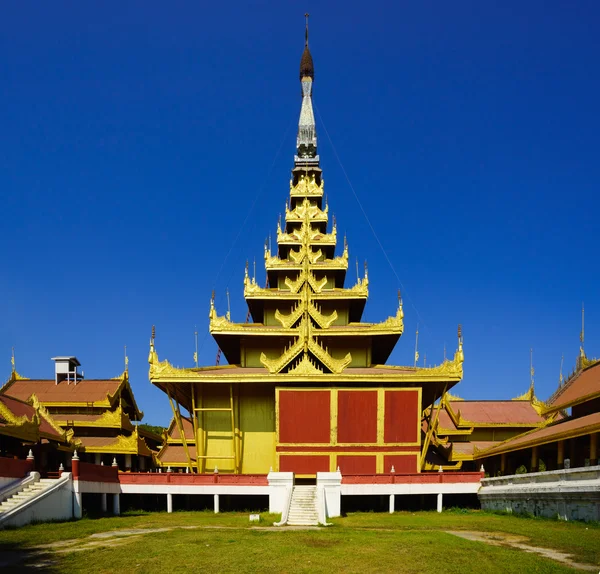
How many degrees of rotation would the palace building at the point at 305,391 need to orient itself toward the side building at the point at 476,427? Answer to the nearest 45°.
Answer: approximately 135° to its left

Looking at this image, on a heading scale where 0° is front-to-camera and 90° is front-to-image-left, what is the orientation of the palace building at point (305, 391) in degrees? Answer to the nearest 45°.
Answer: approximately 0°
